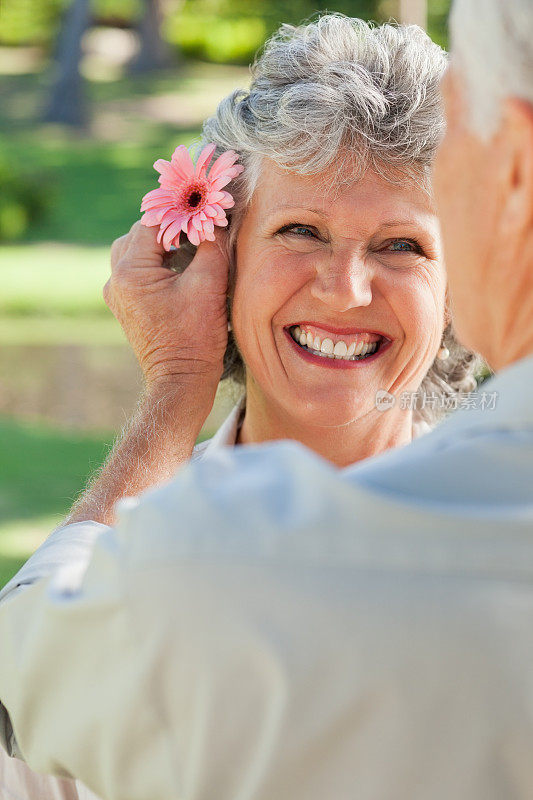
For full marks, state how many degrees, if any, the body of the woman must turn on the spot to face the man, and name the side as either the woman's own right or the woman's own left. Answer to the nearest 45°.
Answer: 0° — they already face them

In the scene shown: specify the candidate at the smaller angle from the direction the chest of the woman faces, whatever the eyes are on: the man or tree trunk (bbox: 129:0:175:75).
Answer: the man

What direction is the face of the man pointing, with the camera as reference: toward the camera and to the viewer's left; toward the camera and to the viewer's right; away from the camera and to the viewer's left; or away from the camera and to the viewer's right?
away from the camera and to the viewer's left

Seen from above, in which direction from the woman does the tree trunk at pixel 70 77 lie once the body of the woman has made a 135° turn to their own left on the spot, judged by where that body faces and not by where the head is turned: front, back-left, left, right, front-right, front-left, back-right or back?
front-left

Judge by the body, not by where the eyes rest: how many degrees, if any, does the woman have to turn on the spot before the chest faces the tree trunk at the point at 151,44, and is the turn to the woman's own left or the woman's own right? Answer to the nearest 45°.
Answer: approximately 180°

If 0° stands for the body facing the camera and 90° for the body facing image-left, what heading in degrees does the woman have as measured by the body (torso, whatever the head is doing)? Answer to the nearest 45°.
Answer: approximately 0°
